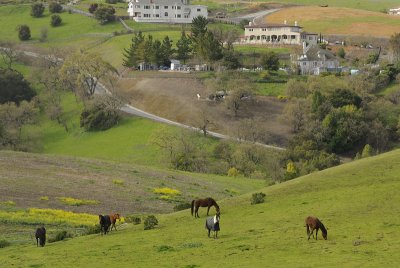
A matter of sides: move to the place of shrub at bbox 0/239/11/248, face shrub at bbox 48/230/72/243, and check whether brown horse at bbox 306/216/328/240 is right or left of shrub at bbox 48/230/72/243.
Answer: right

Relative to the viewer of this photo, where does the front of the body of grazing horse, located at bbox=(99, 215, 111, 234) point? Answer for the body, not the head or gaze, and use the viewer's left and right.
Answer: facing the viewer

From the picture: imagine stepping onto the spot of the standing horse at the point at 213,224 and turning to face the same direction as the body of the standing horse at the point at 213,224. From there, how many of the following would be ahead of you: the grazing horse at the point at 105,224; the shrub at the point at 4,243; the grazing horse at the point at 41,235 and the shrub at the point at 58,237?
0

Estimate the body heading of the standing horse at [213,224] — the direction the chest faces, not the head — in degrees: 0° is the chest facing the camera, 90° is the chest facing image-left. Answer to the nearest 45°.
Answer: approximately 315°

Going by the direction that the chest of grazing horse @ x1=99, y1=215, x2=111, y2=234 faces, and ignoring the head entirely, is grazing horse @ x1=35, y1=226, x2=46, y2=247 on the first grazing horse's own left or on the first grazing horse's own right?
on the first grazing horse's own right
